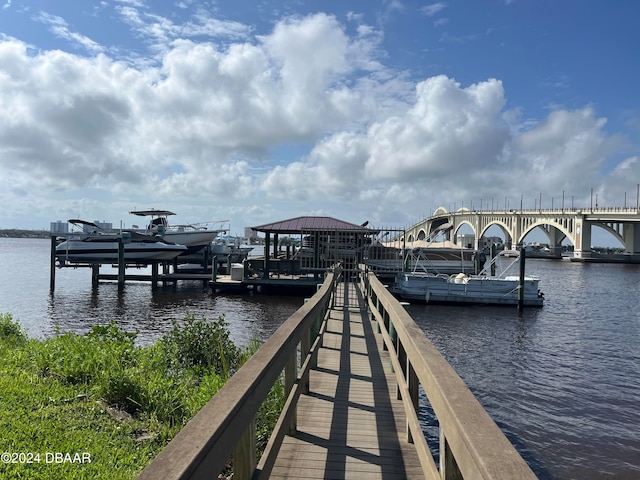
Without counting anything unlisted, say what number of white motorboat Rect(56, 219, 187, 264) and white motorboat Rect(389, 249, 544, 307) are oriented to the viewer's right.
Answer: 1
